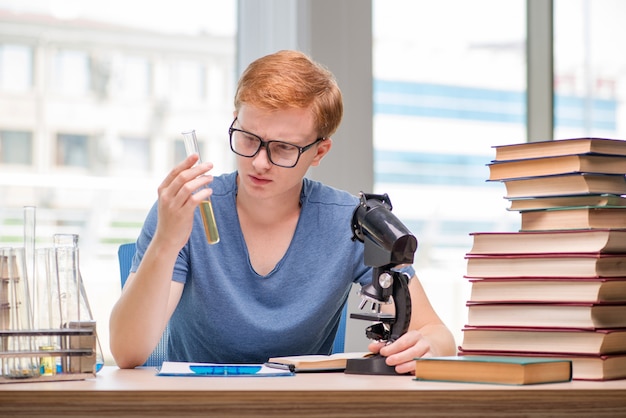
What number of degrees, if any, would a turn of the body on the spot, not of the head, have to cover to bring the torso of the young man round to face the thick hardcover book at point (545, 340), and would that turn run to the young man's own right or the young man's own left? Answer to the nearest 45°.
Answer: approximately 45° to the young man's own left

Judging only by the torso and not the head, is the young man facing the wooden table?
yes

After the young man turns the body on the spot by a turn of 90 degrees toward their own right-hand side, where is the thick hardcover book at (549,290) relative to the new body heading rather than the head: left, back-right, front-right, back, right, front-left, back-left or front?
back-left

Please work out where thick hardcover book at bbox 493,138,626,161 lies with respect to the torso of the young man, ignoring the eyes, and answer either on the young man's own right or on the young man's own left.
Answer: on the young man's own left

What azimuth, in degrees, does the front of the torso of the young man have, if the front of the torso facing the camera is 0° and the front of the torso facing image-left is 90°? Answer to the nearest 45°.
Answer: approximately 0°

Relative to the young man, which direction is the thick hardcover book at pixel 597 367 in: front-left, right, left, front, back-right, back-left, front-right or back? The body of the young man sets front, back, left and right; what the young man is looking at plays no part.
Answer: front-left
